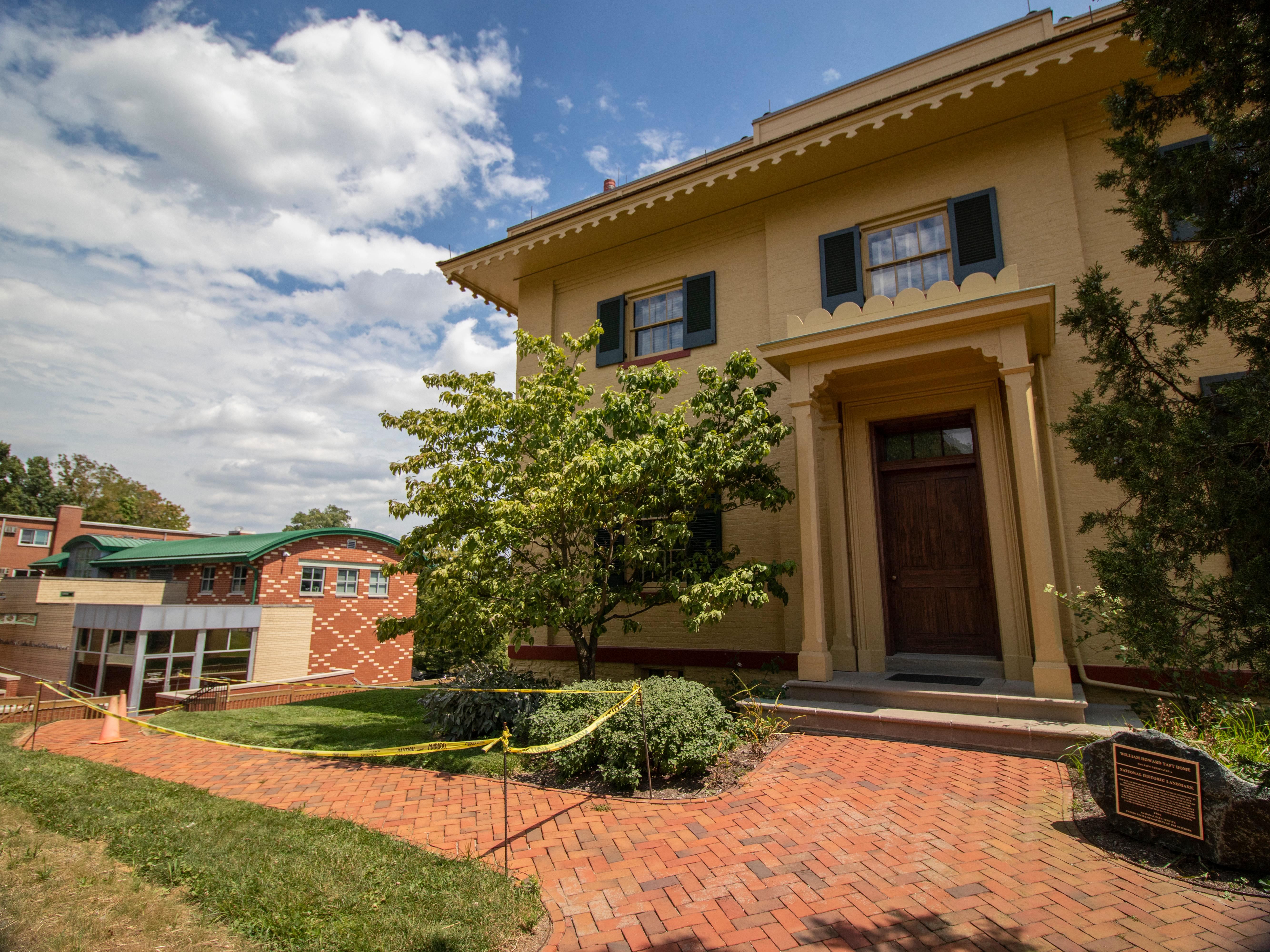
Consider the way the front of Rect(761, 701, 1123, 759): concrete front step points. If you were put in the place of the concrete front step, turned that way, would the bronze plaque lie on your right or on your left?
on your left

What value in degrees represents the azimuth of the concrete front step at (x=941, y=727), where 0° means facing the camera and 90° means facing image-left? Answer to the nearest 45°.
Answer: approximately 45°

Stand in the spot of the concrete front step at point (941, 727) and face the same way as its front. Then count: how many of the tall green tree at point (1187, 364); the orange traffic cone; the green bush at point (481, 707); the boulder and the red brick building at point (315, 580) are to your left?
2

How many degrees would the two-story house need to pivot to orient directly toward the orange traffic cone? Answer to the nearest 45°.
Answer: approximately 45° to its right

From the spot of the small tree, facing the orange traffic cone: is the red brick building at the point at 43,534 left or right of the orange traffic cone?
right

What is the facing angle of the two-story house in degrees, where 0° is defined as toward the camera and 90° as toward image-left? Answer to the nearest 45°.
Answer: approximately 45°

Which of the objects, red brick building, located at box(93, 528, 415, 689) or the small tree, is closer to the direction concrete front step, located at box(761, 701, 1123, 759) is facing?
the small tree

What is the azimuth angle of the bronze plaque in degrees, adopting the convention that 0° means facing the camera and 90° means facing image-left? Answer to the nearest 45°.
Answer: approximately 45°
